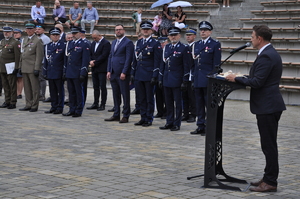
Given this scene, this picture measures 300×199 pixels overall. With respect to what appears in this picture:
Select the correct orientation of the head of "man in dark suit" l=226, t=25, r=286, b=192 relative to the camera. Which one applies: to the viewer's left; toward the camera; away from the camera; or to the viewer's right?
to the viewer's left

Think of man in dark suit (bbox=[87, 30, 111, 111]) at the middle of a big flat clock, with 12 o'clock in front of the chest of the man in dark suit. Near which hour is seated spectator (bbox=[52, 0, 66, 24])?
The seated spectator is roughly at 4 o'clock from the man in dark suit.

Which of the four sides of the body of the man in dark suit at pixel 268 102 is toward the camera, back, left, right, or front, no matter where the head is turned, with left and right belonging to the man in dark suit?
left

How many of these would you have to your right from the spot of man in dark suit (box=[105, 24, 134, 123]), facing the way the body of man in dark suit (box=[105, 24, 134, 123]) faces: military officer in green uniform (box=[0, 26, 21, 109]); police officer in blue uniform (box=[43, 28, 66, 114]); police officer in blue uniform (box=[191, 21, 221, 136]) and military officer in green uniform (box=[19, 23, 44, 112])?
3

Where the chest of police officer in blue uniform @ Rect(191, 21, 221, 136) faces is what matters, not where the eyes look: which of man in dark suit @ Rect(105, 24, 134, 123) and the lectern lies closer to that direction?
the lectern

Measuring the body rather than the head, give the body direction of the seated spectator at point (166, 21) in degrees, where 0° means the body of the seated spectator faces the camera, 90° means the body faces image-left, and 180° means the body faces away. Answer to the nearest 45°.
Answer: approximately 45°

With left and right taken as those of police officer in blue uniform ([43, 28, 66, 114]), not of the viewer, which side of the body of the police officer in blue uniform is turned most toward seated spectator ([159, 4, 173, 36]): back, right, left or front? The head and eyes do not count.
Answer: back

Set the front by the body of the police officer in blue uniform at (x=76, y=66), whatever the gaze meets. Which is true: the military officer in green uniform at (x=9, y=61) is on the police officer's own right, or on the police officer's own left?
on the police officer's own right

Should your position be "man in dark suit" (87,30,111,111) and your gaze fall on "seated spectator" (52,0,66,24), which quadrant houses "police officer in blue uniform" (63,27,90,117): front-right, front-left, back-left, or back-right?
back-left

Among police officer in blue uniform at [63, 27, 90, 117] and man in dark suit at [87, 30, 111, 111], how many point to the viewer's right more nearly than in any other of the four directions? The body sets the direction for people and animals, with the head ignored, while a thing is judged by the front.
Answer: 0

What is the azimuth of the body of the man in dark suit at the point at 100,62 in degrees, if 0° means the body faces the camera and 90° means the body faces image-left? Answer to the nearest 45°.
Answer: approximately 45°

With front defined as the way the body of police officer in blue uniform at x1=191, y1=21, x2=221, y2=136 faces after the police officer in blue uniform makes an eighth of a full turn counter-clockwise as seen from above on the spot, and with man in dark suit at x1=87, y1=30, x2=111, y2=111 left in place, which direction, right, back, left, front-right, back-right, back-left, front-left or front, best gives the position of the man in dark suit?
back-right

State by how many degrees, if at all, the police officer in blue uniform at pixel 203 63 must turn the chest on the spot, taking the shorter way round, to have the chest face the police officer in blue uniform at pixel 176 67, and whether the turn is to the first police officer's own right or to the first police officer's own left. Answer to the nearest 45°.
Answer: approximately 90° to the first police officer's own right

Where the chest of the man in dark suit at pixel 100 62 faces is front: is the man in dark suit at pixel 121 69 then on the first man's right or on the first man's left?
on the first man's left
